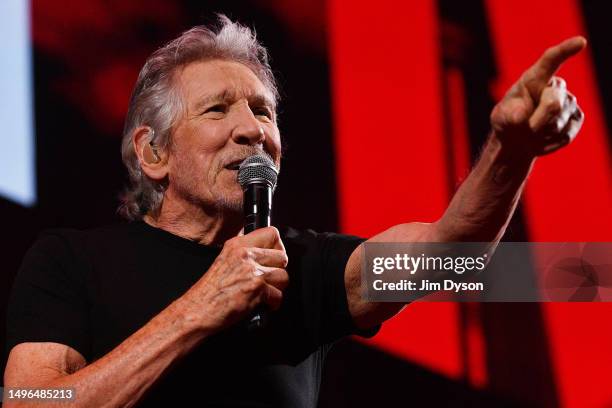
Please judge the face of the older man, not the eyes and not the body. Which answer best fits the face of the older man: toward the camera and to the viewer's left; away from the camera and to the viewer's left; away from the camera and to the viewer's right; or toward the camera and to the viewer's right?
toward the camera and to the viewer's right

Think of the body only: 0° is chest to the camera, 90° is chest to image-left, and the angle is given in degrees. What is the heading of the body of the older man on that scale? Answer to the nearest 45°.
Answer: approximately 315°
